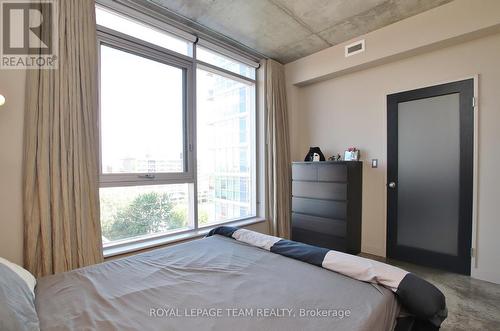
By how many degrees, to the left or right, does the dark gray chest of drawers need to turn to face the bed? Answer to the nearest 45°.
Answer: approximately 45° to its left

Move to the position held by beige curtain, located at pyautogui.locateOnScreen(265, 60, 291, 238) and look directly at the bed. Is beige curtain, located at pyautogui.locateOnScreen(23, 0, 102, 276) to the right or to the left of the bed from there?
right

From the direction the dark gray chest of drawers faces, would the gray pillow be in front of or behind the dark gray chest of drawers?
in front

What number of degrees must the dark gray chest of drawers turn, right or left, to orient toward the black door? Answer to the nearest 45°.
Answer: approximately 135° to its left

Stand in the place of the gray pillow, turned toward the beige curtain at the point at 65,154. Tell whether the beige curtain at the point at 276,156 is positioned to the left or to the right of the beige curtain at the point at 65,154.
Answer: right

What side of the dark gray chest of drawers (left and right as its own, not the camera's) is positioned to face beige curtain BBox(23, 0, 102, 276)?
front

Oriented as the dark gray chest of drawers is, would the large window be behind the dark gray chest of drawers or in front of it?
in front

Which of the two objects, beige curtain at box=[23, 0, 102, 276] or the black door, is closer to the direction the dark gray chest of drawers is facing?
the beige curtain

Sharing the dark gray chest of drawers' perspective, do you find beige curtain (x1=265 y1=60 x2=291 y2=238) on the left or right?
on its right

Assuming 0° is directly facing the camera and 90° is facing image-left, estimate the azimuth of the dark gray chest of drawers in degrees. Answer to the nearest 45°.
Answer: approximately 45°

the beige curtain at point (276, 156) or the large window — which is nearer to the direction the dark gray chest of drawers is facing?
the large window
